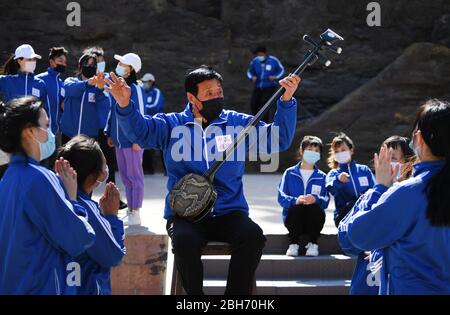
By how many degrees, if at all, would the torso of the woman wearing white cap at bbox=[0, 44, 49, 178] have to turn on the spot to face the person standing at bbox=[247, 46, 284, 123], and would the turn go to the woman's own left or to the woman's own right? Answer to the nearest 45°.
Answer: approximately 90° to the woman's own left

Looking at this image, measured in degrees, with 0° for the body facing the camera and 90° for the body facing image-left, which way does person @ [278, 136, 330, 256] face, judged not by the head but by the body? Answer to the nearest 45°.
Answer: approximately 0°

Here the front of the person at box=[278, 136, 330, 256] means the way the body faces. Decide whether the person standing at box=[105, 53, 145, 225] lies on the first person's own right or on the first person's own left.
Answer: on the first person's own right

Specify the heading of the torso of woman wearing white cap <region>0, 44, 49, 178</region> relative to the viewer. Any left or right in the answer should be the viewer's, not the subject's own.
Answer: facing the viewer and to the right of the viewer

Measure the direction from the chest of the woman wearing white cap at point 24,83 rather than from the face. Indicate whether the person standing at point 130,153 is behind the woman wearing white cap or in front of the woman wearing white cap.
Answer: in front

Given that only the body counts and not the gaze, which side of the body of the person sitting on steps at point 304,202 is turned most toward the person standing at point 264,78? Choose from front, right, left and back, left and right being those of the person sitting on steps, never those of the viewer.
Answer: back

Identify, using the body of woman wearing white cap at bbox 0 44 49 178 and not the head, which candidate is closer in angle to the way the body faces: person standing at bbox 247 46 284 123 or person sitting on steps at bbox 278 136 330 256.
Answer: the person sitting on steps

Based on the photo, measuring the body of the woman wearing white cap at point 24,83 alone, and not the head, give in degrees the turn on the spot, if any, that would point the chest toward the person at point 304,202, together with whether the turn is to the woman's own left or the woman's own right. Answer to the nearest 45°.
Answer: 0° — they already face them

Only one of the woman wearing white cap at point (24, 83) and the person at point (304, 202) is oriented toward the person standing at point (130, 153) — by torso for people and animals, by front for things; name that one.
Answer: the woman wearing white cap

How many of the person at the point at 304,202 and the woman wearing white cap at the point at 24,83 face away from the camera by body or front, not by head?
0
